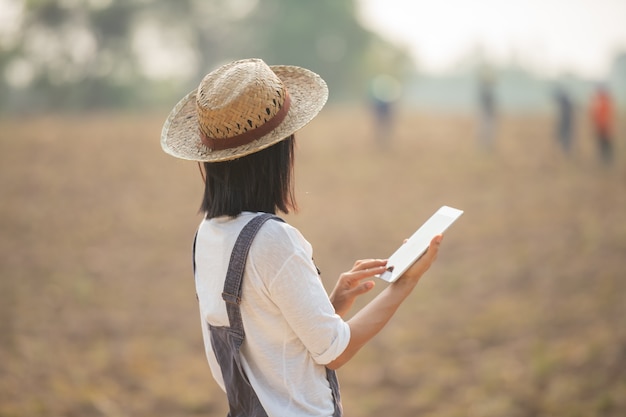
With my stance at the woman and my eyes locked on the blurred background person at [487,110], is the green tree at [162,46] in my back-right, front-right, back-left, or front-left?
front-left

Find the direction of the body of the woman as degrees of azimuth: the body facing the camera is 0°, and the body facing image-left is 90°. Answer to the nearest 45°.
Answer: approximately 225°

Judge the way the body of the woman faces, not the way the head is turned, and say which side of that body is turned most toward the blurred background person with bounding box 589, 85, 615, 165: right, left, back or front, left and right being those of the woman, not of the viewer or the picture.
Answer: front

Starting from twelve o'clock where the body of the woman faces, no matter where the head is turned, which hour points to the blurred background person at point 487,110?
The blurred background person is roughly at 11 o'clock from the woman.

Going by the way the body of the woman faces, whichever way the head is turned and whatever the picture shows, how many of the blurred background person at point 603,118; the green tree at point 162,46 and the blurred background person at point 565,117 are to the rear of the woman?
0

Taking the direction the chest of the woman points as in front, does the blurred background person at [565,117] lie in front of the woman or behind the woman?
in front

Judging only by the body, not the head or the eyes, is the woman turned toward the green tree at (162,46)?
no

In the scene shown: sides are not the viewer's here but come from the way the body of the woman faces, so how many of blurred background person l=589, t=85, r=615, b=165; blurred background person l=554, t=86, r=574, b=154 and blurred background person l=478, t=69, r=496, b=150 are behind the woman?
0

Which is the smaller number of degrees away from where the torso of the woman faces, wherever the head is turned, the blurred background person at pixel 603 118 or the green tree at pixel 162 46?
the blurred background person

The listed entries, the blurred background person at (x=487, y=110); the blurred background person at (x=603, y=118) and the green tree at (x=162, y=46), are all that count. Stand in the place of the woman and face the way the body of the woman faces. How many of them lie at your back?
0

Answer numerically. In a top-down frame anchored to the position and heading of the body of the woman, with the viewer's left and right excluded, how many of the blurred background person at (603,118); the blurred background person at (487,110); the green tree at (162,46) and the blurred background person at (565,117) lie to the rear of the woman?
0

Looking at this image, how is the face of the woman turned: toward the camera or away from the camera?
away from the camera
